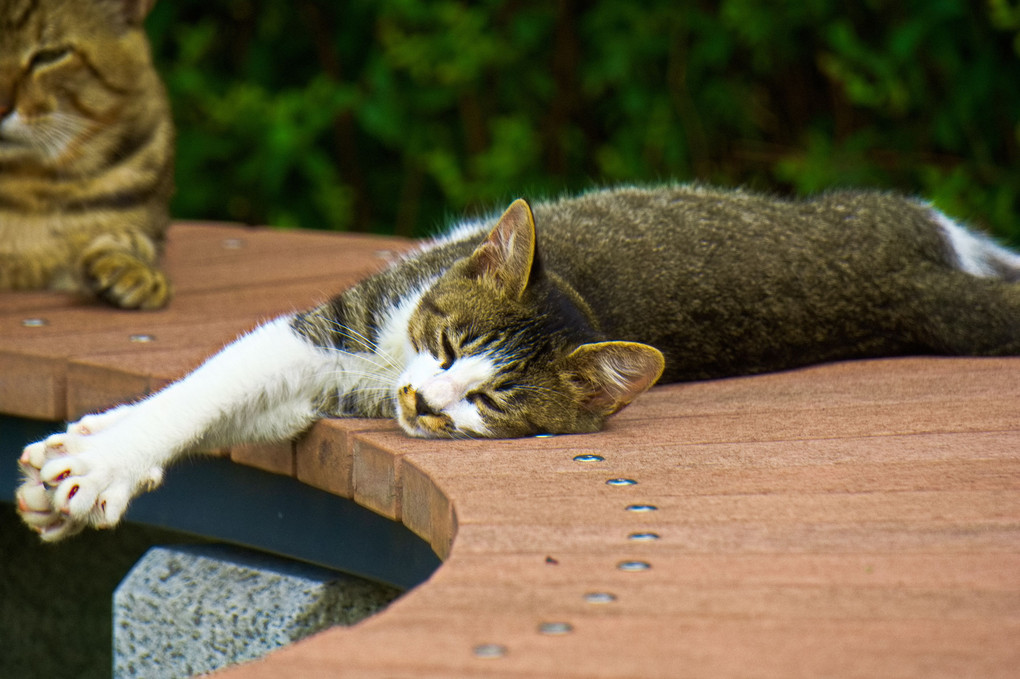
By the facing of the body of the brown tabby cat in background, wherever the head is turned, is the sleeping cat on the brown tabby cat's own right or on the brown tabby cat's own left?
on the brown tabby cat's own left

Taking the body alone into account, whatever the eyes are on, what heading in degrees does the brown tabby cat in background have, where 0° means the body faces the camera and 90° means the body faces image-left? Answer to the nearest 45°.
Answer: approximately 45°

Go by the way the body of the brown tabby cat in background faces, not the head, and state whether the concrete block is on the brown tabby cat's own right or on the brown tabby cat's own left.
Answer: on the brown tabby cat's own left
